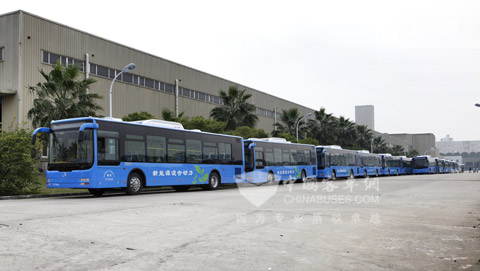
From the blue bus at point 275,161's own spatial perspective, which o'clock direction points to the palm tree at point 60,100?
The palm tree is roughly at 1 o'clock from the blue bus.

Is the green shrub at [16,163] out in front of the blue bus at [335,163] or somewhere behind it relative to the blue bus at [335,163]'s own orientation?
in front

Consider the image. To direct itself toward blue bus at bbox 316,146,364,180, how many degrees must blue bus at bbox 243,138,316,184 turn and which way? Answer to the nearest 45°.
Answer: approximately 180°

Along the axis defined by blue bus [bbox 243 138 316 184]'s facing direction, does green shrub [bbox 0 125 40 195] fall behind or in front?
in front

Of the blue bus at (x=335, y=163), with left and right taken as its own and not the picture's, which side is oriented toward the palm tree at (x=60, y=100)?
front

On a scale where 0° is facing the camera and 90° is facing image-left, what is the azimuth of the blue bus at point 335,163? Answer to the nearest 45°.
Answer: approximately 45°

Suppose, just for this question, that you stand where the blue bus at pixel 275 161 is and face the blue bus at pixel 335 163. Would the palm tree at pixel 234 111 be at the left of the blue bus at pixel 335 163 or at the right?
left

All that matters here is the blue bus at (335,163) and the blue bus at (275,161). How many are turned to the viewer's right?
0

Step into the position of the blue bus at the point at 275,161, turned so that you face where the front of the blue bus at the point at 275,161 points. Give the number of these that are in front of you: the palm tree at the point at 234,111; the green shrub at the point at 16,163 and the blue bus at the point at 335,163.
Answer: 1
